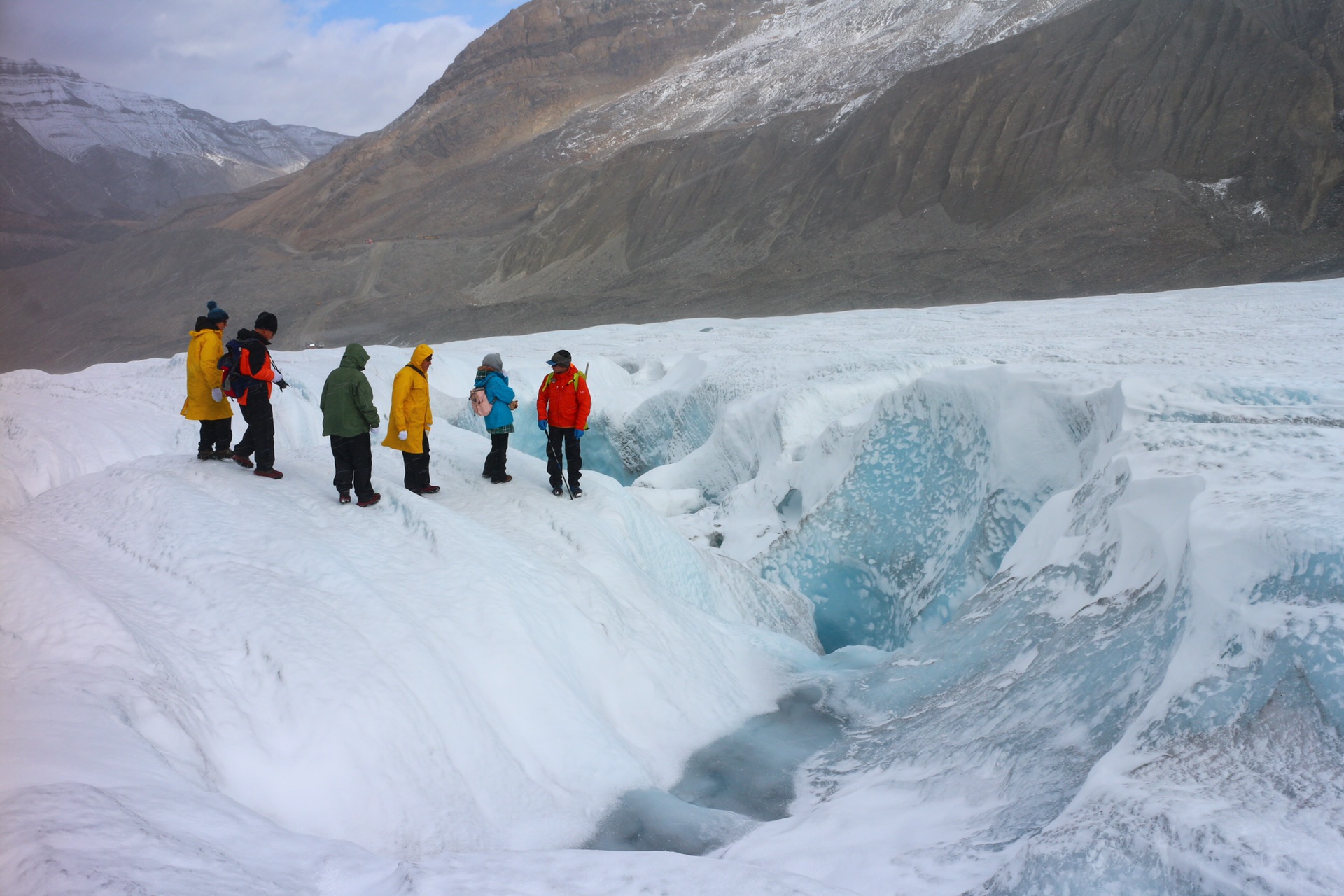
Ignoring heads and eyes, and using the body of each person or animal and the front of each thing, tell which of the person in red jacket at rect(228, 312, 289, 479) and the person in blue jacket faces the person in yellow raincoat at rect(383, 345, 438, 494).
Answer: the person in red jacket

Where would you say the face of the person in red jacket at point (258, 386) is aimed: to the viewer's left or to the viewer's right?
to the viewer's right

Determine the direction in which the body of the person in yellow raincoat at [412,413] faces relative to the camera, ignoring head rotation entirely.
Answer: to the viewer's right

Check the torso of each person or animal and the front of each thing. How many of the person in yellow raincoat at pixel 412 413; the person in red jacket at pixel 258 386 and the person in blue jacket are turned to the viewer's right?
3

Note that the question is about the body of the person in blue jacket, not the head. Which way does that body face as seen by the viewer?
to the viewer's right

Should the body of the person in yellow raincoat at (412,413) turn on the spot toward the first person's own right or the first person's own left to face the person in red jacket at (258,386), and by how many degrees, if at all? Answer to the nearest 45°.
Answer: approximately 180°

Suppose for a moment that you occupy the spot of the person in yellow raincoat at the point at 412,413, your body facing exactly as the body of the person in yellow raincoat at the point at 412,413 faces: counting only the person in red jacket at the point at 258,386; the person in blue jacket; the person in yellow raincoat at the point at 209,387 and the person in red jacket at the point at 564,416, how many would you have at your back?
2

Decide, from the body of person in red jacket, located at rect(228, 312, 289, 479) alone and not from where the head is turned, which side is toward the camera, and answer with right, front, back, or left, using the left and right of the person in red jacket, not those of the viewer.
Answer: right

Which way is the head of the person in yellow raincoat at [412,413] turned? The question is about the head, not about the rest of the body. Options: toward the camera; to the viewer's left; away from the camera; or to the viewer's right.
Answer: to the viewer's right

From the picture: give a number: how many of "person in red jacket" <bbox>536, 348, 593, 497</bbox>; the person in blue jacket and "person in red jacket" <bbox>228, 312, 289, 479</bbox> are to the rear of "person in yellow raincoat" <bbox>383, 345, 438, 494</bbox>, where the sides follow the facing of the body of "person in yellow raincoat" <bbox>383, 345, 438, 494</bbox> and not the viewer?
1

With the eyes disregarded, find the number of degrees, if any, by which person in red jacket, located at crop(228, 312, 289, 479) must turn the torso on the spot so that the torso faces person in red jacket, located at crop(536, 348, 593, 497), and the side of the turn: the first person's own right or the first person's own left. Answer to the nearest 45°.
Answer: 0° — they already face them

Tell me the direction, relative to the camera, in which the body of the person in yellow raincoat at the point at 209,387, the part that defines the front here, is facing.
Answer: to the viewer's right

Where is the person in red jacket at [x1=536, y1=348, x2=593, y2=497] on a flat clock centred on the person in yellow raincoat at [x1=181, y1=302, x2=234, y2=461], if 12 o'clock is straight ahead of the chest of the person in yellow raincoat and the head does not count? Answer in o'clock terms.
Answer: The person in red jacket is roughly at 12 o'clock from the person in yellow raincoat.
